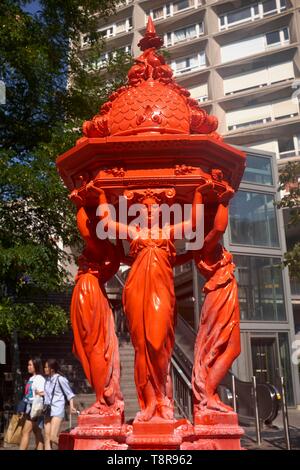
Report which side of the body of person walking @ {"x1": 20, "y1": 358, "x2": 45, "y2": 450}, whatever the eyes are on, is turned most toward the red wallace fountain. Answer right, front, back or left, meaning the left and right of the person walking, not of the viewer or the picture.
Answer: left
